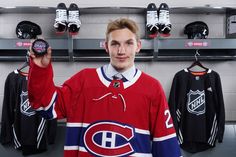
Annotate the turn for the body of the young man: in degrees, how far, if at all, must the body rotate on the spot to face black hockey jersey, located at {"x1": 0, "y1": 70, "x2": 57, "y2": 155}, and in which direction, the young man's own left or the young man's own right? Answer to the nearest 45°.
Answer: approximately 135° to the young man's own right

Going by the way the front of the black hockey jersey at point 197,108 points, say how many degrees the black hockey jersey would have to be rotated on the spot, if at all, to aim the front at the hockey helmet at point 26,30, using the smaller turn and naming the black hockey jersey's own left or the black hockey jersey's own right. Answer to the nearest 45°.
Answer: approximately 90° to the black hockey jersey's own right
